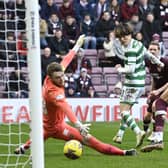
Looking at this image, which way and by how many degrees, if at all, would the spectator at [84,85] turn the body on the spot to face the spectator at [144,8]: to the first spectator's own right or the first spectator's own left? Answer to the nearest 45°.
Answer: approximately 135° to the first spectator's own left

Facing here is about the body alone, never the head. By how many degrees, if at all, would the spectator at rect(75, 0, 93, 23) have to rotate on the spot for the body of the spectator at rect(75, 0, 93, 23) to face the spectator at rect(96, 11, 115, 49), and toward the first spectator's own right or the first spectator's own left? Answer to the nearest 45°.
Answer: approximately 45° to the first spectator's own left

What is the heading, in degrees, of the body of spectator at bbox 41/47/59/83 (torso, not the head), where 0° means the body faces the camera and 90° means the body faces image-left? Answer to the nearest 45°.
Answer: approximately 0°

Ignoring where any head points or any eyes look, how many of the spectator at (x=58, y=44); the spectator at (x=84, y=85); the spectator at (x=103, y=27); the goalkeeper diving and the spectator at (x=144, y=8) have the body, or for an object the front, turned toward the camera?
4

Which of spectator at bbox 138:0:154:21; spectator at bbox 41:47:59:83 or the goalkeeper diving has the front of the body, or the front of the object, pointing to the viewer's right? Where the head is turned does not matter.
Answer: the goalkeeper diving

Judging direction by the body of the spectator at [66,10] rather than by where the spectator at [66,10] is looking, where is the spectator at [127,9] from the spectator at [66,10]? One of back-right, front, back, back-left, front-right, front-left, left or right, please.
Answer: left

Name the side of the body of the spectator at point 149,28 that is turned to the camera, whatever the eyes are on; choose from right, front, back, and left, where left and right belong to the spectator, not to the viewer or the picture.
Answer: front

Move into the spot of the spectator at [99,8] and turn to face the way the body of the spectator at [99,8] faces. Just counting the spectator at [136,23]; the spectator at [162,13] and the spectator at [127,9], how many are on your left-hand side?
3

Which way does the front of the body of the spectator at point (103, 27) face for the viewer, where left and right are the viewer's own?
facing the viewer
